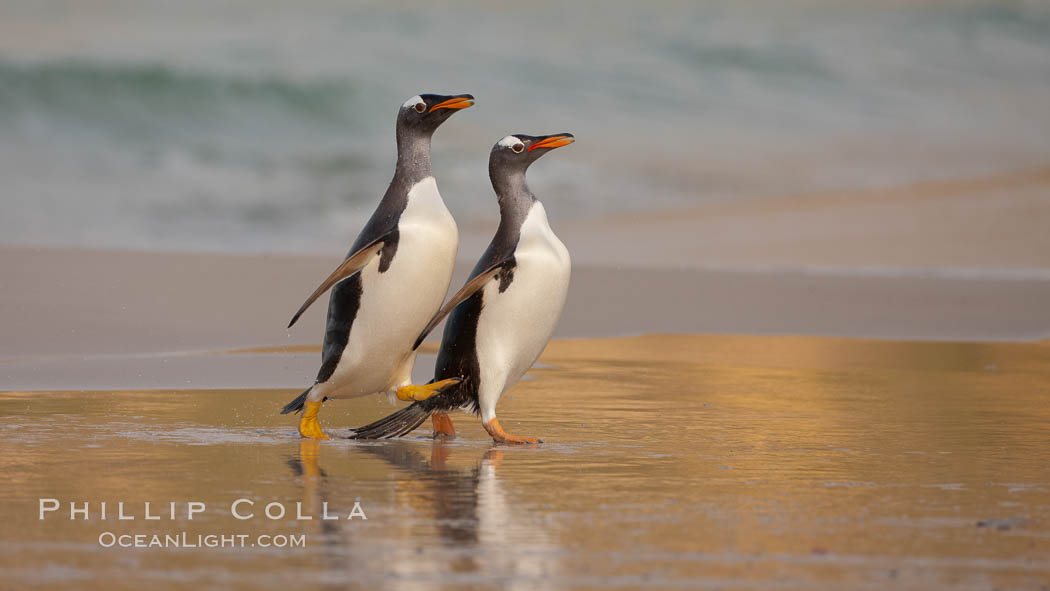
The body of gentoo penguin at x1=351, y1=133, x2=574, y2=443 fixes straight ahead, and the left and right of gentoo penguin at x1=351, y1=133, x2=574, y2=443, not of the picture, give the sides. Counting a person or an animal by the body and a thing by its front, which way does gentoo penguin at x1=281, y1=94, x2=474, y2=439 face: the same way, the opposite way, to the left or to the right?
the same way

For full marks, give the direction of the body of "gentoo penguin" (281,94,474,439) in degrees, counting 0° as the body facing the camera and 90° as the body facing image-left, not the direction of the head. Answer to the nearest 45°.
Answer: approximately 270°

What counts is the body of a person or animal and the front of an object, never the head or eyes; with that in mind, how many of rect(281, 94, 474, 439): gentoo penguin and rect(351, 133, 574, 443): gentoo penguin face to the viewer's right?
2

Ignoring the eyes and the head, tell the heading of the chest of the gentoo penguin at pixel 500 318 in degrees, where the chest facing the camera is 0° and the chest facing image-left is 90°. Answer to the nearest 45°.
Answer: approximately 270°
